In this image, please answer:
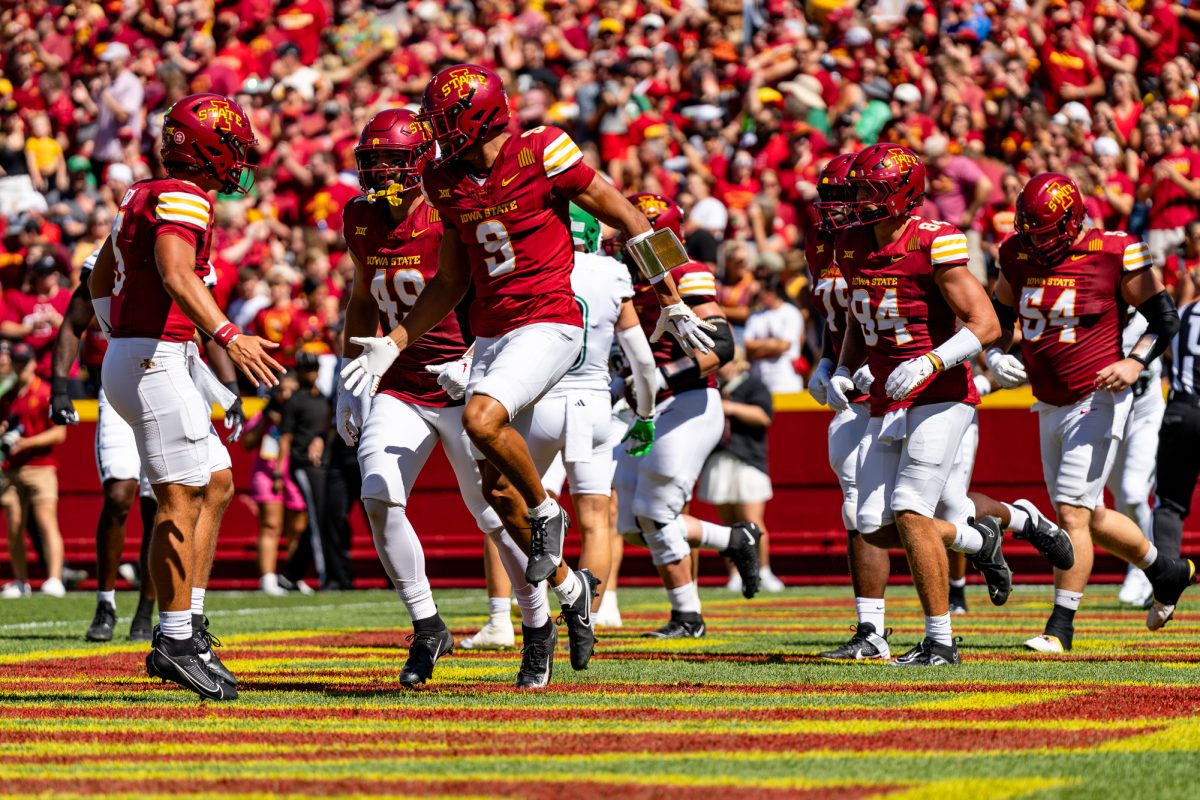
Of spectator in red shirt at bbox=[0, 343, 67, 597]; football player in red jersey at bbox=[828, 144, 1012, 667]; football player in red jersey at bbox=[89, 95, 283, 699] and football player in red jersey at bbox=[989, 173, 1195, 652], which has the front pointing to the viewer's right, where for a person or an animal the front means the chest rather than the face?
football player in red jersey at bbox=[89, 95, 283, 699]

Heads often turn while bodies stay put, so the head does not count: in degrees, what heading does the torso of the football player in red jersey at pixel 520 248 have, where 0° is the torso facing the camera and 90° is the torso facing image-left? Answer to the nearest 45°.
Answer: approximately 45°

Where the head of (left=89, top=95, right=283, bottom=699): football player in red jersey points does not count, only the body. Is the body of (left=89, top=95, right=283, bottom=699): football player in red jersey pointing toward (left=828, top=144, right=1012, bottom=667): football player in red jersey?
yes

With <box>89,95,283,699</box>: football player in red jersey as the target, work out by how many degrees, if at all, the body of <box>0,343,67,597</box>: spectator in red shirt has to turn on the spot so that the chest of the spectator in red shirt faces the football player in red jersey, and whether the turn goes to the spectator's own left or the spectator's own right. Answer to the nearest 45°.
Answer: approximately 45° to the spectator's own left

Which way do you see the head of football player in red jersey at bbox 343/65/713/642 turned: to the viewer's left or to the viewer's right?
to the viewer's left

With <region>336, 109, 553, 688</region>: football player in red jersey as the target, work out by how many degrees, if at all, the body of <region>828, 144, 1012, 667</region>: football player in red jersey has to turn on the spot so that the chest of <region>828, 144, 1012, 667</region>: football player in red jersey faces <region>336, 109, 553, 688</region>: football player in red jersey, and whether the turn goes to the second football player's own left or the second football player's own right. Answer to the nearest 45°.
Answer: approximately 45° to the second football player's own right

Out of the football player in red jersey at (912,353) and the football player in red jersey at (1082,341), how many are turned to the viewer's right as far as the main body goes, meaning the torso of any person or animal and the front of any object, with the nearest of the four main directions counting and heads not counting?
0

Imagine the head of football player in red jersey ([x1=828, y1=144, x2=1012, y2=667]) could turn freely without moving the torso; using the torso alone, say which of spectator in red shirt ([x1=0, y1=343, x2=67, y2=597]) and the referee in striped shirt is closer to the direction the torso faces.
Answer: the spectator in red shirt

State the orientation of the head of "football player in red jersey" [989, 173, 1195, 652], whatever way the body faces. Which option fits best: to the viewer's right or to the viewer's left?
to the viewer's left

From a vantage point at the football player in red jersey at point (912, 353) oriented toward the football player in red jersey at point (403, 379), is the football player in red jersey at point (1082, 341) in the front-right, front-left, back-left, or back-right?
back-right

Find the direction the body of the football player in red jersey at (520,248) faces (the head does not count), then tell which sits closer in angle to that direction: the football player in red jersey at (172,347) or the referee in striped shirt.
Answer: the football player in red jersey

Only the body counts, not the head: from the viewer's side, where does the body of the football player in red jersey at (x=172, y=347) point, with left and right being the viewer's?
facing to the right of the viewer
